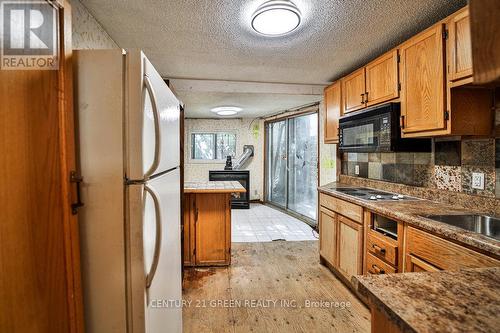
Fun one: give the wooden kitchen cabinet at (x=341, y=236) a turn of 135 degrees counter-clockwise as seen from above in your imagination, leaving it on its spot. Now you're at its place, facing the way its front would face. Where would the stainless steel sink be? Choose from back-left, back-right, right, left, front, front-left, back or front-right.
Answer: front-right

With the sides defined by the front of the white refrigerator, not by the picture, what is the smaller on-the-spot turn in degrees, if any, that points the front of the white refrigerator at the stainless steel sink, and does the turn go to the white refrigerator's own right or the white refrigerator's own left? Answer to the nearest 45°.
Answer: approximately 45° to the white refrigerator's own left

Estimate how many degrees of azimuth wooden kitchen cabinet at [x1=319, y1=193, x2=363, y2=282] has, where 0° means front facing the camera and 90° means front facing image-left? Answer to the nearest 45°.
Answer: approximately 45°

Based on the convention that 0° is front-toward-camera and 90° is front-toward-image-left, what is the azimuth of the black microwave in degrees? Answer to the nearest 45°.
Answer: approximately 45°

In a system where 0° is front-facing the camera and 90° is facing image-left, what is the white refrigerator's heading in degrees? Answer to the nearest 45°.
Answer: approximately 315°

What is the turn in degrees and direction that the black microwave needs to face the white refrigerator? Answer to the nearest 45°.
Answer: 0° — it already faces it

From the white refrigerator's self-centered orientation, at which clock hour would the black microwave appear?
The black microwave is roughly at 10 o'clock from the white refrigerator.

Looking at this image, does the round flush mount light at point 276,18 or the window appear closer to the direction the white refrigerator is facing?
the round flush mount light

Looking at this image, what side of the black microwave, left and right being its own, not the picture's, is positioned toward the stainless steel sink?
left
